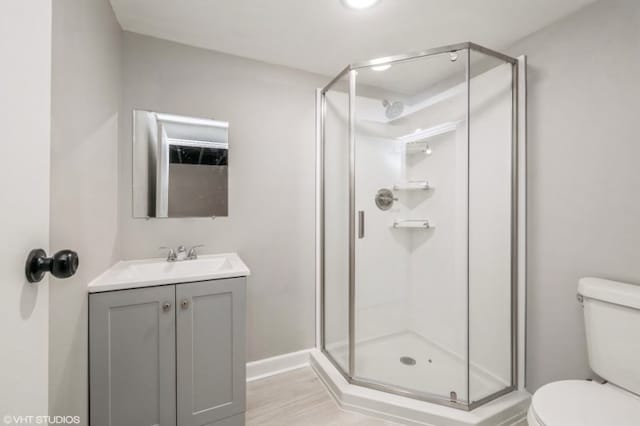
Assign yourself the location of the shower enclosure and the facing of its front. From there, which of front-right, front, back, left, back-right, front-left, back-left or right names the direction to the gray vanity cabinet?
front-right

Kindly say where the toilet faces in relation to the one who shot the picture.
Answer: facing the viewer and to the left of the viewer

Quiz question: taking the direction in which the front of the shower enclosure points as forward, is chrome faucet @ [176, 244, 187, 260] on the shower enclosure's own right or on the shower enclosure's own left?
on the shower enclosure's own right

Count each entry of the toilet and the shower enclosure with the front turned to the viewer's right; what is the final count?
0

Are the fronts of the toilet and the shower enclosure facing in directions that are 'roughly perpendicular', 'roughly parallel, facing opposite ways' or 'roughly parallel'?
roughly perpendicular

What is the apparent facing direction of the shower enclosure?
toward the camera

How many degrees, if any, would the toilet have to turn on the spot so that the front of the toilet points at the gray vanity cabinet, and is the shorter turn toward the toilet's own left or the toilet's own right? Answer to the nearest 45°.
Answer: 0° — it already faces it
